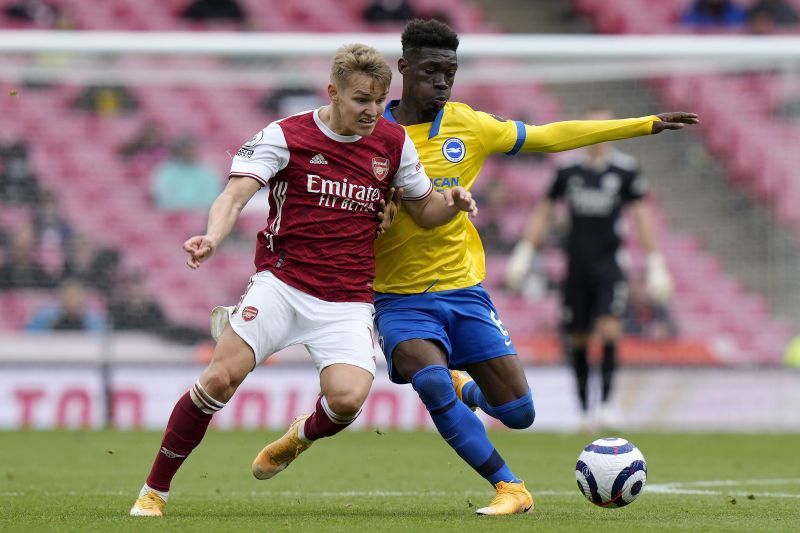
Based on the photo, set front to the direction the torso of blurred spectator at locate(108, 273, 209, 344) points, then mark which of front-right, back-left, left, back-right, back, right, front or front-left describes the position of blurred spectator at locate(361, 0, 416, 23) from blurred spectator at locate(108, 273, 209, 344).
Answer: back-left

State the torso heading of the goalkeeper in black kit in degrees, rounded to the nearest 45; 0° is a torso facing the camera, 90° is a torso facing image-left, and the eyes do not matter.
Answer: approximately 0°

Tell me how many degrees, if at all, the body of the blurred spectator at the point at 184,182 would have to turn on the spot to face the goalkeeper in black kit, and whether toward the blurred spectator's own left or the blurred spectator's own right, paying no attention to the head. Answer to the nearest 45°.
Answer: approximately 45° to the blurred spectator's own left

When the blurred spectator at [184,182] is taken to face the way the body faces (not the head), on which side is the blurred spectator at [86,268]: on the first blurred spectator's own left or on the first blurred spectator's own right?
on the first blurred spectator's own right

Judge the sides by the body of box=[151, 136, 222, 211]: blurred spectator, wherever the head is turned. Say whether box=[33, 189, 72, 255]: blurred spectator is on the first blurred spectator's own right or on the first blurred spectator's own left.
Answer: on the first blurred spectator's own right
